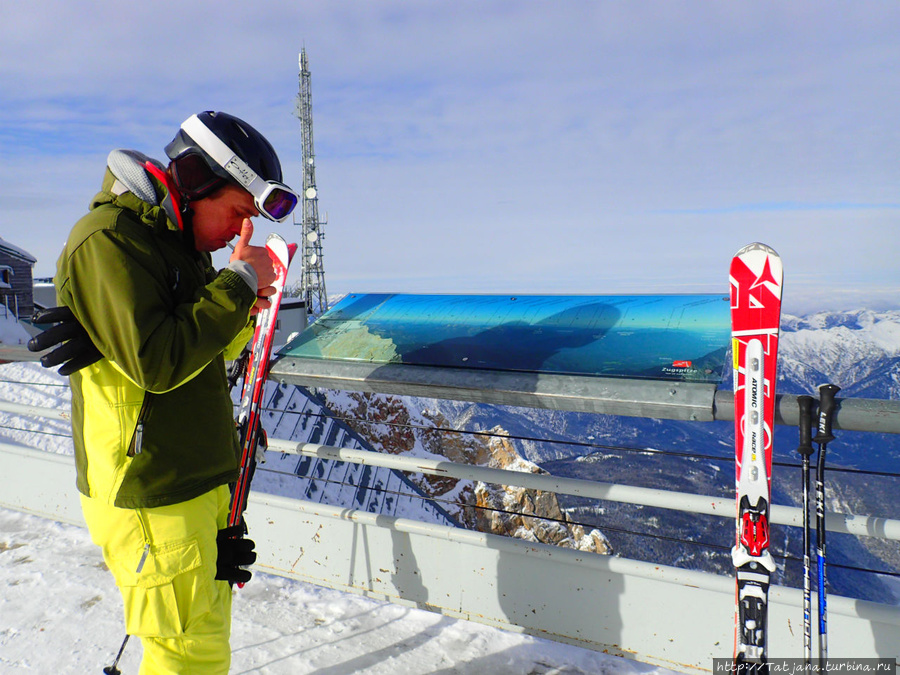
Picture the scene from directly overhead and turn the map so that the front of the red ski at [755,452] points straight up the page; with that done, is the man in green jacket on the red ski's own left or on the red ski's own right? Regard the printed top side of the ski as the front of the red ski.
on the red ski's own right

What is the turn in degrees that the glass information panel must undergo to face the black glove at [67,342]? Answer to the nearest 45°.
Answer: approximately 45° to its right

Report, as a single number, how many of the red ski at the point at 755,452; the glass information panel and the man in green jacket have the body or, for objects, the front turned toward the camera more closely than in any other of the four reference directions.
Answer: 2

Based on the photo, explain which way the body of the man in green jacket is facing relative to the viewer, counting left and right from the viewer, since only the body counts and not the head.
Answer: facing to the right of the viewer

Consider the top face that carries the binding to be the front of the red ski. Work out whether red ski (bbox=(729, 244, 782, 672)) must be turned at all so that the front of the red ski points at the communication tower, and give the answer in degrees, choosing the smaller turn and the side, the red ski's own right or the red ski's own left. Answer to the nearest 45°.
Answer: approximately 135° to the red ski's own right
